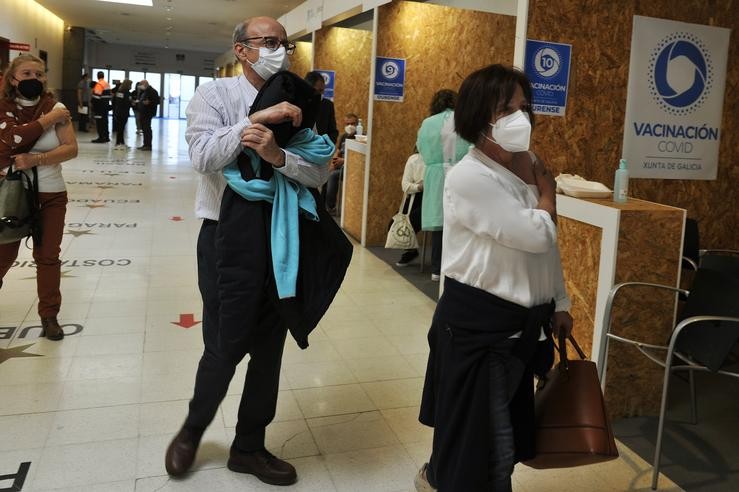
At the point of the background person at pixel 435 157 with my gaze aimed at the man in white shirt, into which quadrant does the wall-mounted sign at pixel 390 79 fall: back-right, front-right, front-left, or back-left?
back-right

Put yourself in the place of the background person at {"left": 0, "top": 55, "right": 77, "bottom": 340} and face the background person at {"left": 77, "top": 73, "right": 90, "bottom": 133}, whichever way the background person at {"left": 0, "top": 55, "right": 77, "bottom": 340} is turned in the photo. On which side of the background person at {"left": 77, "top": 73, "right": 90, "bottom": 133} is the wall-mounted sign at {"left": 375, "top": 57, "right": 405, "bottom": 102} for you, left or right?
right

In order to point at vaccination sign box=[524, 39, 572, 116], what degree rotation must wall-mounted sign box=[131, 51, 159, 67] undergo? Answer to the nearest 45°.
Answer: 0° — it already faces it

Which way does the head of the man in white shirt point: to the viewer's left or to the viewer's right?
to the viewer's right

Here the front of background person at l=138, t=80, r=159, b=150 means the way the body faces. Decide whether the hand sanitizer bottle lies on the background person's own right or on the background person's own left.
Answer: on the background person's own left

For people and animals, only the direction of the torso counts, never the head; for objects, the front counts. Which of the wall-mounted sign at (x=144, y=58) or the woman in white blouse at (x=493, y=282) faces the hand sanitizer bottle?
the wall-mounted sign
